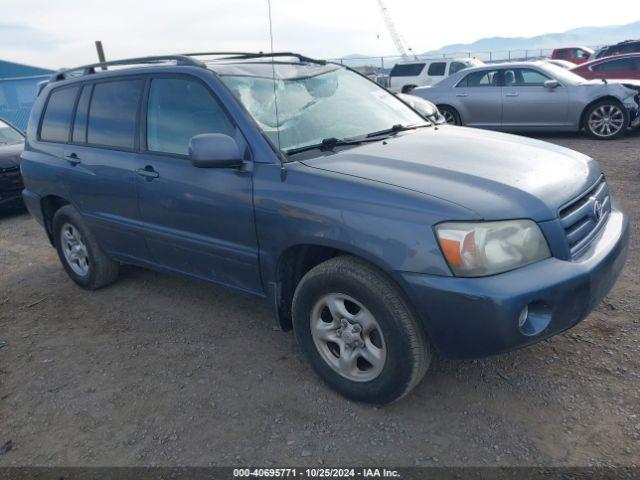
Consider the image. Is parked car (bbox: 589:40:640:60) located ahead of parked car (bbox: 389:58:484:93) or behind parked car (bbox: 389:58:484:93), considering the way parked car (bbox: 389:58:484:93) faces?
ahead

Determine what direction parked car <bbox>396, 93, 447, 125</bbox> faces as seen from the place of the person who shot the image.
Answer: facing the viewer and to the right of the viewer

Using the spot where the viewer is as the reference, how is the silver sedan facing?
facing to the right of the viewer

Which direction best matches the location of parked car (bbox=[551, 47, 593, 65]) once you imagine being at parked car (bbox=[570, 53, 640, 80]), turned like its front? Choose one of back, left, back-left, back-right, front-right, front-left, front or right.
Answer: left

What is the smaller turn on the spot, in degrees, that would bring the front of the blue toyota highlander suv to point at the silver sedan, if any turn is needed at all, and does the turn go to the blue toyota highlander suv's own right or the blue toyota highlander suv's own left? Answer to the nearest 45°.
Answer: approximately 90° to the blue toyota highlander suv's own left

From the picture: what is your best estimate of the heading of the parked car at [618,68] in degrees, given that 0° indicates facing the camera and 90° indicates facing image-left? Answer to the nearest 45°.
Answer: approximately 270°

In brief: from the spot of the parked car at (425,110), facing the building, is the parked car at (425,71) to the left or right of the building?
right

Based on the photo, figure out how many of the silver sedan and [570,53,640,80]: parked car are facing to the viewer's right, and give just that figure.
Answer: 2

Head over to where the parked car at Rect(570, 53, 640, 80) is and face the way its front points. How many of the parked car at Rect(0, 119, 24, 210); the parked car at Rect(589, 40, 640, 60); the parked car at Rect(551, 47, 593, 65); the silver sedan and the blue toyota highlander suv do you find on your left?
2

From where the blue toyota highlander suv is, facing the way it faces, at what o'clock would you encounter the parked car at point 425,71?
The parked car is roughly at 8 o'clock from the blue toyota highlander suv.
